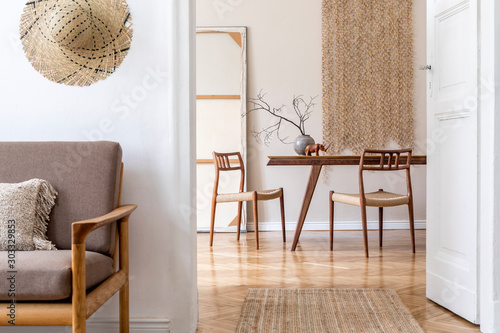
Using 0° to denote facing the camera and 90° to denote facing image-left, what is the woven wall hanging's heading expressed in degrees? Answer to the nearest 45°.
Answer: approximately 0°

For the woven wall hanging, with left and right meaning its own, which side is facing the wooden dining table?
front

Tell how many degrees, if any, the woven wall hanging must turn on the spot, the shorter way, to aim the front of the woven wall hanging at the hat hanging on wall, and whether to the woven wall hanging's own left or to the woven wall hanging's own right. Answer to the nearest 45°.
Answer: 0° — it already faces it

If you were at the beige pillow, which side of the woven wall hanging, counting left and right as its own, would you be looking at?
front

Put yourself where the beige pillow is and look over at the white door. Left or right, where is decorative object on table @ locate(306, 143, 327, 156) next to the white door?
left

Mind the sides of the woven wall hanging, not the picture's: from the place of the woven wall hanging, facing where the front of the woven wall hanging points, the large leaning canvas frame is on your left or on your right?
on your right

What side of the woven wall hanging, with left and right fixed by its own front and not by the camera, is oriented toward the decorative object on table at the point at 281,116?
right

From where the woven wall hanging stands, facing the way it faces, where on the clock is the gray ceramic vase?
The gray ceramic vase is roughly at 1 o'clock from the woven wall hanging.

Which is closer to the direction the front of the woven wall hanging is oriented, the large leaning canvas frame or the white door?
the white door
